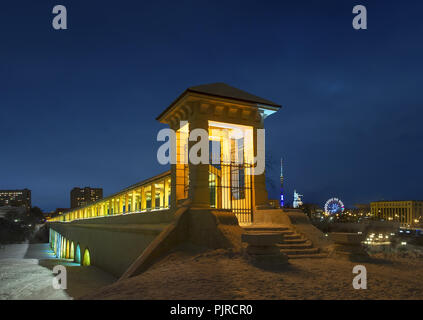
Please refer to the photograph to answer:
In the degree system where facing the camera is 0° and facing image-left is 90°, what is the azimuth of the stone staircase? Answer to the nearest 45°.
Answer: approximately 315°
